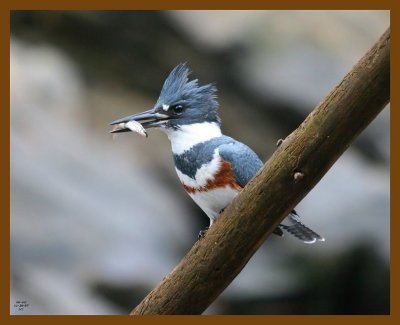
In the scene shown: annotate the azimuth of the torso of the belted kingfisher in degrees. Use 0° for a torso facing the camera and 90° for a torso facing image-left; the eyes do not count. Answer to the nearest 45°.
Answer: approximately 90°
